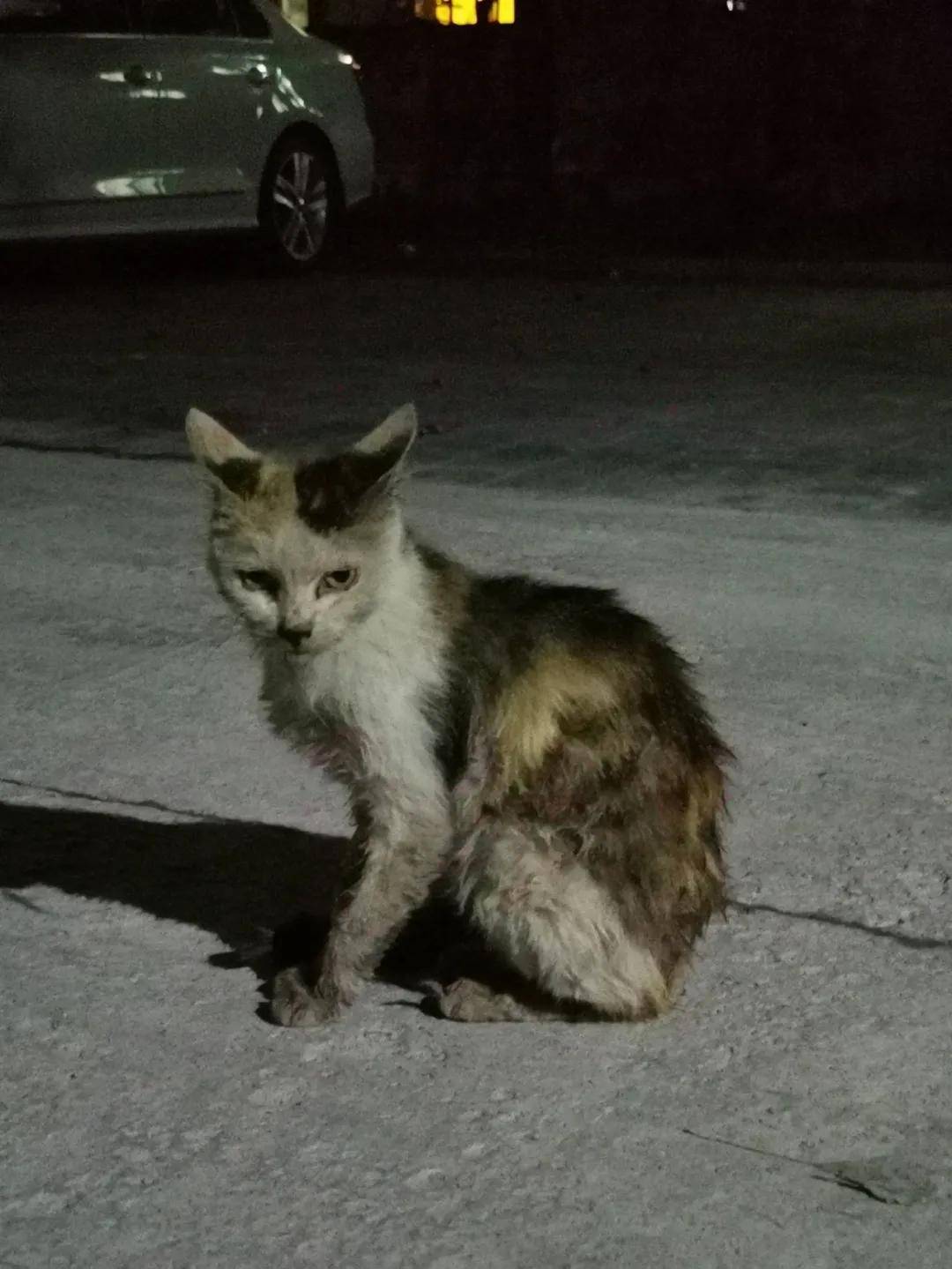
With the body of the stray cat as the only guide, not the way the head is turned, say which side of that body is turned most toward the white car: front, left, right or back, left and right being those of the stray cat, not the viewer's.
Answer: right

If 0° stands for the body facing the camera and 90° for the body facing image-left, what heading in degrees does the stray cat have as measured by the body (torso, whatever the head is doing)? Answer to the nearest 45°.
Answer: approximately 90°

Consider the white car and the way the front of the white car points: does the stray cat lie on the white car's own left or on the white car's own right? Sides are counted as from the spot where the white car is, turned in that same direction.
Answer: on the white car's own left

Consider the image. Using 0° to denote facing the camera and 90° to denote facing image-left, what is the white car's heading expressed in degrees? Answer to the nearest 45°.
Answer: approximately 45°
